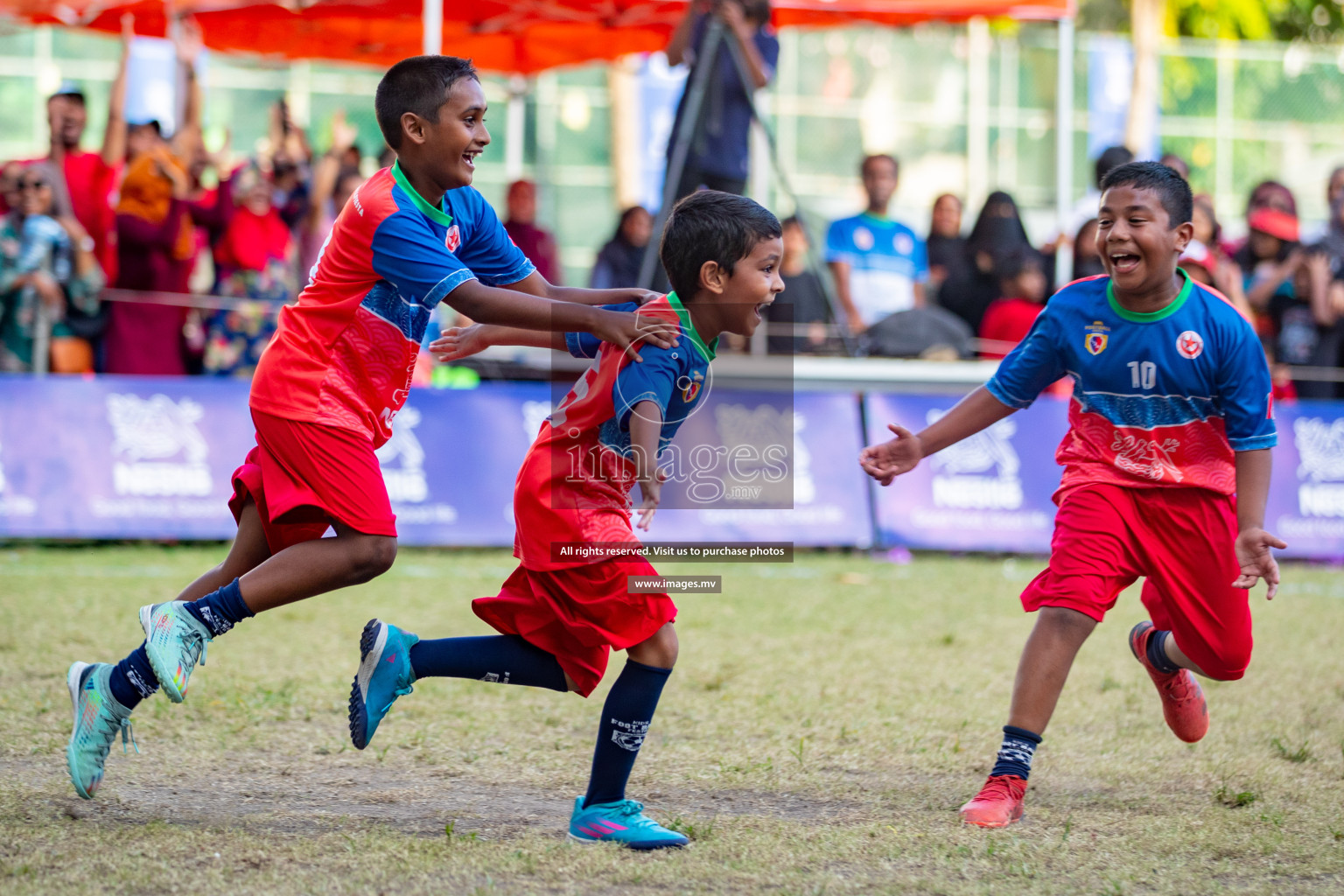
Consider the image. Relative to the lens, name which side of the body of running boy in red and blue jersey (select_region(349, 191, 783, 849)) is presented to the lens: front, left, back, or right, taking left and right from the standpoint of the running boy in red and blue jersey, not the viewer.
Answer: right

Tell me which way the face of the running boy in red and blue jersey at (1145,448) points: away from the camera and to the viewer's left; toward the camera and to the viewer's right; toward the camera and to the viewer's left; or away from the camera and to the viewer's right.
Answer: toward the camera and to the viewer's left

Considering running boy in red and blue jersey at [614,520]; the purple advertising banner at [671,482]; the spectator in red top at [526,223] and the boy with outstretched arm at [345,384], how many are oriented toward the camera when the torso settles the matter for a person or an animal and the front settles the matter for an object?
2

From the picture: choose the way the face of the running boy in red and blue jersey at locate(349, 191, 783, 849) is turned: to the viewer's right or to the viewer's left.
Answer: to the viewer's right

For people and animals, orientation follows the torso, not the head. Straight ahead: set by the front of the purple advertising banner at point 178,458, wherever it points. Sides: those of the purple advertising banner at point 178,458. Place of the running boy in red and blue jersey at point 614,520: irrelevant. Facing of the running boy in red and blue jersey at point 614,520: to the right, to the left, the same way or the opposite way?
to the left

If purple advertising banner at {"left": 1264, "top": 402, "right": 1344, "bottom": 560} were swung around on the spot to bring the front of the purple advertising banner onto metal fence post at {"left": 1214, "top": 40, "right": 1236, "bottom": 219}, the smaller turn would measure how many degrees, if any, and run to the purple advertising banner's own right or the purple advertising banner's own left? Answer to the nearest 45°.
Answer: approximately 180°

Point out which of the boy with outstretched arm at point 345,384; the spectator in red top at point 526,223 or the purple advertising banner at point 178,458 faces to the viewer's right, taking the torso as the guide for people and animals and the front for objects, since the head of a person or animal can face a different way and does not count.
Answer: the boy with outstretched arm

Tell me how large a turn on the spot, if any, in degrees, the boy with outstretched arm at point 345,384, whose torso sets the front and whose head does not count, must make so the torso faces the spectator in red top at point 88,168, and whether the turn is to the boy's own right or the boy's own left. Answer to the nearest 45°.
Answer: approximately 90° to the boy's own left

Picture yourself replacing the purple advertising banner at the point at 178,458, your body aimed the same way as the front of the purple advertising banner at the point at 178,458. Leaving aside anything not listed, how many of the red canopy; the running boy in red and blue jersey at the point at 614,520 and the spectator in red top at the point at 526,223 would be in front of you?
1

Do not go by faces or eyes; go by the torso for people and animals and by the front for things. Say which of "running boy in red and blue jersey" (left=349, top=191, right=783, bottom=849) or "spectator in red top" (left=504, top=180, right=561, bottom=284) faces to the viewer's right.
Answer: the running boy in red and blue jersey

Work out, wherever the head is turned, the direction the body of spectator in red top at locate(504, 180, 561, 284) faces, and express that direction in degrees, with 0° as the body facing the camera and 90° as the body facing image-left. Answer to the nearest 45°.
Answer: approximately 0°

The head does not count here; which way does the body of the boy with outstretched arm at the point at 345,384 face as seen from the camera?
to the viewer's right

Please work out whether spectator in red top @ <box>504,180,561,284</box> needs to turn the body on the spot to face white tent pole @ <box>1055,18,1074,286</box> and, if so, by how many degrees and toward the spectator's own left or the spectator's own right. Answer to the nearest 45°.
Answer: approximately 90° to the spectator's own left
